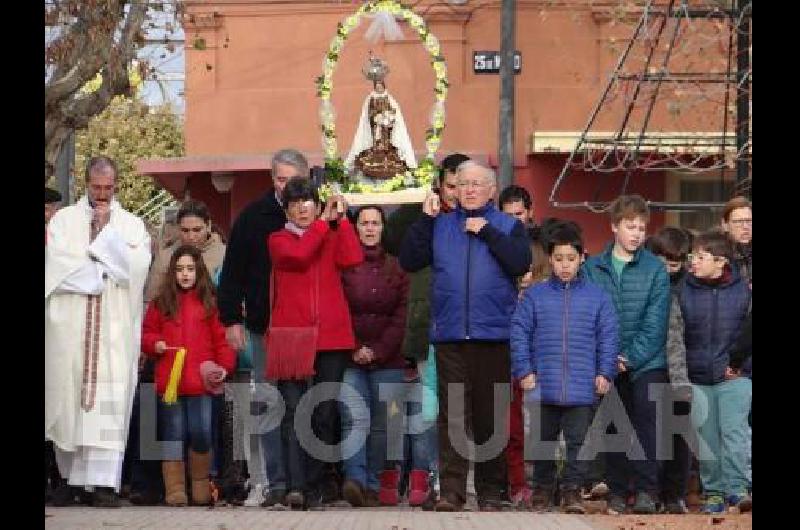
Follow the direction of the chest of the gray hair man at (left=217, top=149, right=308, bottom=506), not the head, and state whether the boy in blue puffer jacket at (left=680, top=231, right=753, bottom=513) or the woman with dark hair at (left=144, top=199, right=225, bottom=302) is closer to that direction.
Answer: the boy in blue puffer jacket

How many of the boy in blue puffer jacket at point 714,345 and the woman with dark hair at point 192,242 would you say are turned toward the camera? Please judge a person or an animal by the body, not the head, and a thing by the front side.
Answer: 2

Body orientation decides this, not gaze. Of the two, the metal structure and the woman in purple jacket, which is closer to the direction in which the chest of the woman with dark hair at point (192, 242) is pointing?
the woman in purple jacket

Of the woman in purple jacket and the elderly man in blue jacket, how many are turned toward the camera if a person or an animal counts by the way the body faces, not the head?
2

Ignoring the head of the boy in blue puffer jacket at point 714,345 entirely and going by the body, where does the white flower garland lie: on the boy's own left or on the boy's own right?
on the boy's own right

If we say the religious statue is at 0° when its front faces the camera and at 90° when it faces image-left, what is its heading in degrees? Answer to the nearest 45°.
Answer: approximately 0°
